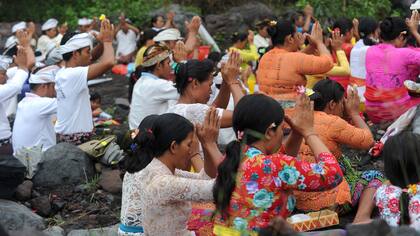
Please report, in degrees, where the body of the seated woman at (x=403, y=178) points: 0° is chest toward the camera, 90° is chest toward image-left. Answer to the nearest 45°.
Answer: approximately 180°

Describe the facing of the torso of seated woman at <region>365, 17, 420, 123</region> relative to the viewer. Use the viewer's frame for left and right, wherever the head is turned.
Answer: facing away from the viewer and to the right of the viewer

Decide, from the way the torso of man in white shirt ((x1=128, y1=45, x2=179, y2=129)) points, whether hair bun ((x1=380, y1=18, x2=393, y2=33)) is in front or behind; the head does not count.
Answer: in front

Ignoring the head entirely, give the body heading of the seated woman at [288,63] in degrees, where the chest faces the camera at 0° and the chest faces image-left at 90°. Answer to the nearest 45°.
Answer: approximately 225°

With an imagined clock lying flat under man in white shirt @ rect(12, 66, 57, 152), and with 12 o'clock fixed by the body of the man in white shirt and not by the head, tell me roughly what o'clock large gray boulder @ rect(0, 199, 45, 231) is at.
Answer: The large gray boulder is roughly at 5 o'clock from the man in white shirt.

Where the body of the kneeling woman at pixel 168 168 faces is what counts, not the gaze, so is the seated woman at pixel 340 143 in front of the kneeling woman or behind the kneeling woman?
in front

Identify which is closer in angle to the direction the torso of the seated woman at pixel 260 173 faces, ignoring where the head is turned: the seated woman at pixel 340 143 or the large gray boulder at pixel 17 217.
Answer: the seated woman

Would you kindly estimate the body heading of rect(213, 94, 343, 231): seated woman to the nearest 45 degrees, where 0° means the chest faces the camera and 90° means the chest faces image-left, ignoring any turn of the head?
approximately 225°
